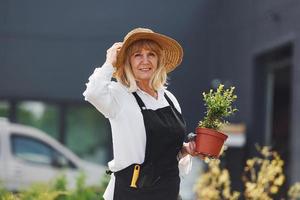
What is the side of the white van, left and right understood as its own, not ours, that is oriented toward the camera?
right

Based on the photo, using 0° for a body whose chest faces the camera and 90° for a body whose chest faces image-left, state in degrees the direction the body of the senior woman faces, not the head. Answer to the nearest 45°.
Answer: approximately 315°

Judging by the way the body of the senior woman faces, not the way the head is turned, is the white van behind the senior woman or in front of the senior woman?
behind

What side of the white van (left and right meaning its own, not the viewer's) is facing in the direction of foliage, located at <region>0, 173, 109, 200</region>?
right
